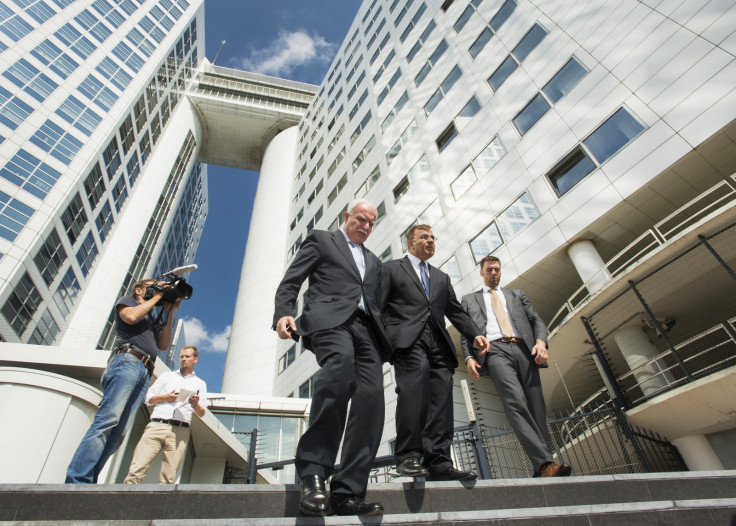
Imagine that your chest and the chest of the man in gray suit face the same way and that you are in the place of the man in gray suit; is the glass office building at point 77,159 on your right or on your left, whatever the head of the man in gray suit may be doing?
on your right

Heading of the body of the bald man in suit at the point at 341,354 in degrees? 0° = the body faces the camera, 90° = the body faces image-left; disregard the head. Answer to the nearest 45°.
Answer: approximately 315°

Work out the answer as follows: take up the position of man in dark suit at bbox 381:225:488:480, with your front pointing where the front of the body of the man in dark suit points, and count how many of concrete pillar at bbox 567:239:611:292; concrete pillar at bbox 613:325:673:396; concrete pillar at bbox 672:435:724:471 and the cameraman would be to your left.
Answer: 3

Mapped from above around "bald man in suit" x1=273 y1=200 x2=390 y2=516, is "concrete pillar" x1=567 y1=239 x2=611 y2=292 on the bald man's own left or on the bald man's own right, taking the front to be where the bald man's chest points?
on the bald man's own left

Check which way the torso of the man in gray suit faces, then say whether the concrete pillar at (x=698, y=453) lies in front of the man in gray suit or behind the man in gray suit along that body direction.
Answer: behind

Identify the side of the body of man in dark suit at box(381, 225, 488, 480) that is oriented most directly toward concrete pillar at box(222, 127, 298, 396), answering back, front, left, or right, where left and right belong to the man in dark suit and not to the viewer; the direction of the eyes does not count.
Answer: back

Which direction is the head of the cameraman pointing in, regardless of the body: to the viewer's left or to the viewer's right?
to the viewer's right

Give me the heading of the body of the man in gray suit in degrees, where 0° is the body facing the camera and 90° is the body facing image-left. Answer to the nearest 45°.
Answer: approximately 0°

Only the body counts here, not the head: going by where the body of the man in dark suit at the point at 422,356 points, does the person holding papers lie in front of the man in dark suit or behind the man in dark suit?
behind

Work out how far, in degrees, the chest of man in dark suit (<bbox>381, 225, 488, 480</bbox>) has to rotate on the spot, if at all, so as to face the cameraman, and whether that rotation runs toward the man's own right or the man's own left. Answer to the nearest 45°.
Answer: approximately 135° to the man's own right
